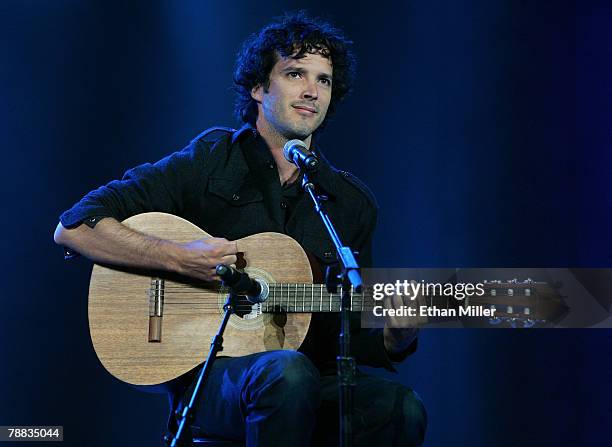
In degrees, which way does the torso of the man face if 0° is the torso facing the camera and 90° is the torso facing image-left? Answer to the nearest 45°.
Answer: approximately 315°

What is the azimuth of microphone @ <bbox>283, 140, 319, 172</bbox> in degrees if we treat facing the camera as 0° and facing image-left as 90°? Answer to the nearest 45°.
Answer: approximately 135°

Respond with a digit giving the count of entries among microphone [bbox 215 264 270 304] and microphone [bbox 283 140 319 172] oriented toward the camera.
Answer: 0

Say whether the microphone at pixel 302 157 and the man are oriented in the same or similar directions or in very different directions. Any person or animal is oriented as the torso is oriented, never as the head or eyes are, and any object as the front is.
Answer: very different directions
